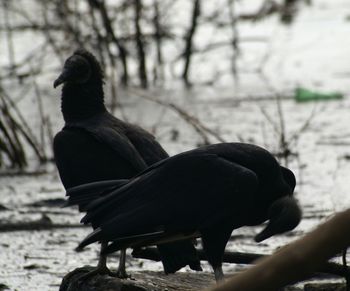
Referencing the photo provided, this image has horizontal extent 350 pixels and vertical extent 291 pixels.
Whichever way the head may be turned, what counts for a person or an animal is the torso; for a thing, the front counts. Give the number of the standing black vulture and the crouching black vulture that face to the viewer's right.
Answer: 1

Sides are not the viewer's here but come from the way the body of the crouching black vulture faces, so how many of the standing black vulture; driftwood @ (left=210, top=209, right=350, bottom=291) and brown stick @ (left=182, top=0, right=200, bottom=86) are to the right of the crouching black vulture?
1

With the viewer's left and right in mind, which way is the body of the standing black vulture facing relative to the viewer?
facing the viewer and to the left of the viewer

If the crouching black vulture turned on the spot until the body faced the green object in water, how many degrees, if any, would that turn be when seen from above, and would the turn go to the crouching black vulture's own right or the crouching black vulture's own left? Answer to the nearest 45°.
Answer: approximately 90° to the crouching black vulture's own left

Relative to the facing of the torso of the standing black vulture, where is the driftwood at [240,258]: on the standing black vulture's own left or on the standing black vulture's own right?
on the standing black vulture's own left

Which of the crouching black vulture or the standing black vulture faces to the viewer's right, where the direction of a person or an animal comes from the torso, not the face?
the crouching black vulture

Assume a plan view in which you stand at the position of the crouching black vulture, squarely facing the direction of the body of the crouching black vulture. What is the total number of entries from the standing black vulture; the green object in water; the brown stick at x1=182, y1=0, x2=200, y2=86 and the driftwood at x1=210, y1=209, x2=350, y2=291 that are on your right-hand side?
1

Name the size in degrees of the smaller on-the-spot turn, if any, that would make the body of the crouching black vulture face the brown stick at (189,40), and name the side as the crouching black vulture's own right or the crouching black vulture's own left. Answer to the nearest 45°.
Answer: approximately 90° to the crouching black vulture's own left

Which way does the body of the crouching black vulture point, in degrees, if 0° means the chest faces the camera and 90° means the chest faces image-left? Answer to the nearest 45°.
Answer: approximately 270°
